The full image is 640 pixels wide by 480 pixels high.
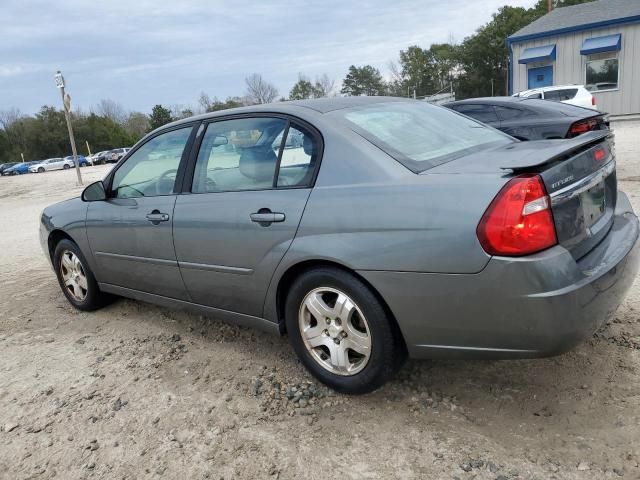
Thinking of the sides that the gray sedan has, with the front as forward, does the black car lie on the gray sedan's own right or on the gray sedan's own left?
on the gray sedan's own right

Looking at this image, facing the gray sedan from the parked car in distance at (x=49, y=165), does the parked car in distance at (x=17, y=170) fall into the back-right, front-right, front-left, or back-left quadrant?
back-right

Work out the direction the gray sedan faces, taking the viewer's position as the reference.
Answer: facing away from the viewer and to the left of the viewer

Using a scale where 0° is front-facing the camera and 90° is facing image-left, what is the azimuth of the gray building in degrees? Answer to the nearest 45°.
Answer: approximately 45°

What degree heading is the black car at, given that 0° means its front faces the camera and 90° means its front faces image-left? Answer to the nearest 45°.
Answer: approximately 135°

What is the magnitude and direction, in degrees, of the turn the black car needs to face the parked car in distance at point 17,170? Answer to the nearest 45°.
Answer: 0° — it already faces it

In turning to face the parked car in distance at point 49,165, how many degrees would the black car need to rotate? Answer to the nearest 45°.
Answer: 0° — it already faces it

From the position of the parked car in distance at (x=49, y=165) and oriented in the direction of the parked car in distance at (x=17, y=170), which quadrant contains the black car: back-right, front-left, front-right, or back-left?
back-left

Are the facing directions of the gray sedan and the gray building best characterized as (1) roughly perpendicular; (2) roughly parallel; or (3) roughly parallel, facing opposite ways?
roughly perpendicular
